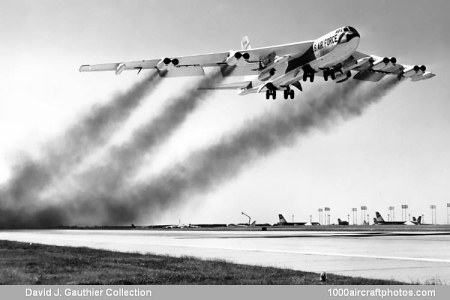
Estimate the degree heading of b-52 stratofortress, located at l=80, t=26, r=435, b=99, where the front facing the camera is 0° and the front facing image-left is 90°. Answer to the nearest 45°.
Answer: approximately 315°
